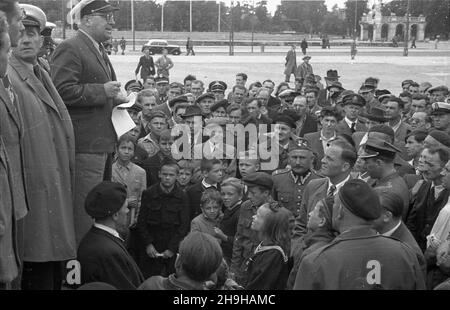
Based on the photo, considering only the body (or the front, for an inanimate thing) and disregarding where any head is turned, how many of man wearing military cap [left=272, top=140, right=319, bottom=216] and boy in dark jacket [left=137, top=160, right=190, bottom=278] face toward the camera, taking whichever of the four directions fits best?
2

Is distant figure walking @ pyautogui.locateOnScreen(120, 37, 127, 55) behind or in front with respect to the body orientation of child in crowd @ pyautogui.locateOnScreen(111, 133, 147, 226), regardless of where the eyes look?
behind

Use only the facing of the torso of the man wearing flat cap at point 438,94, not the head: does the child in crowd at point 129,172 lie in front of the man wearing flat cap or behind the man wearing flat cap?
in front

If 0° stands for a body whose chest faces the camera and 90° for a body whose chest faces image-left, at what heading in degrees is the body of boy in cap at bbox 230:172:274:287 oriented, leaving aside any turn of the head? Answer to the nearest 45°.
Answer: approximately 45°

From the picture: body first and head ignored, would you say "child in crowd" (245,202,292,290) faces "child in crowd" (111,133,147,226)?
no

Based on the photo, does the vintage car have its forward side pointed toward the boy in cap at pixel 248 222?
no

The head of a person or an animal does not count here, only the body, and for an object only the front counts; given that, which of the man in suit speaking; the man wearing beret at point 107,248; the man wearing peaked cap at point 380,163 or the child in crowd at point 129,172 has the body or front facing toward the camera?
the child in crowd

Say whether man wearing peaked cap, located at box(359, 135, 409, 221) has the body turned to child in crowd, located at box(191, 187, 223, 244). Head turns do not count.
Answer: yes

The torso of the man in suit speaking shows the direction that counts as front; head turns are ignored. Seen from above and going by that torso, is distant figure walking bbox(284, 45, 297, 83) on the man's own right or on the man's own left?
on the man's own left

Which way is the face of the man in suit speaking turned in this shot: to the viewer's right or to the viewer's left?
to the viewer's right

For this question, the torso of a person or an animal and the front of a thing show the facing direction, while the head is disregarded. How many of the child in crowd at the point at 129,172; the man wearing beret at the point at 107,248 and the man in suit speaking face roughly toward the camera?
1

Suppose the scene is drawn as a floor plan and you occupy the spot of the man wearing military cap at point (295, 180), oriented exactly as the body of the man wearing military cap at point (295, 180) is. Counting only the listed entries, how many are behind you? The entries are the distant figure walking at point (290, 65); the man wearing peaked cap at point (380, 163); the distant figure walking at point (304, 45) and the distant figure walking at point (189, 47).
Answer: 3

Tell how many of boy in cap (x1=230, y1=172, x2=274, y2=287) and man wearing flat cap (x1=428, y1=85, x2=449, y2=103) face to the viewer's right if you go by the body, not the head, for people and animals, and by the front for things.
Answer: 0

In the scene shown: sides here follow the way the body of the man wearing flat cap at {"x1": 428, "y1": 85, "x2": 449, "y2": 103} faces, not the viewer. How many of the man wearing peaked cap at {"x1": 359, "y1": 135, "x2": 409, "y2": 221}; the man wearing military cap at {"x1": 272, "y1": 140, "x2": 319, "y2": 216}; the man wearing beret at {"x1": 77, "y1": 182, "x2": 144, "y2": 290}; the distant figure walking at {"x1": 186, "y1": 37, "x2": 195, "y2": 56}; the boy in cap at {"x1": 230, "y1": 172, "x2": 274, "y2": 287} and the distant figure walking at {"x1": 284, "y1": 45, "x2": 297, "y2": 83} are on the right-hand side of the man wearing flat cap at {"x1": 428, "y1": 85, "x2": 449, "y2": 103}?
2

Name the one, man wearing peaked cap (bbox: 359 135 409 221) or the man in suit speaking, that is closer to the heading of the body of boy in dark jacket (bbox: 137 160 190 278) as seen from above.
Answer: the man in suit speaking

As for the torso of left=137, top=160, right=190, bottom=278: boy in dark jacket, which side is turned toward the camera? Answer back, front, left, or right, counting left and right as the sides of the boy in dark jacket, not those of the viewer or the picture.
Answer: front

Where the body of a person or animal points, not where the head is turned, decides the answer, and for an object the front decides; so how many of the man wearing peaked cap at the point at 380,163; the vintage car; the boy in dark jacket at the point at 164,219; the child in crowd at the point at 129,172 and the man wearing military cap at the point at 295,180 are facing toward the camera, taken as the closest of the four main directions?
3
